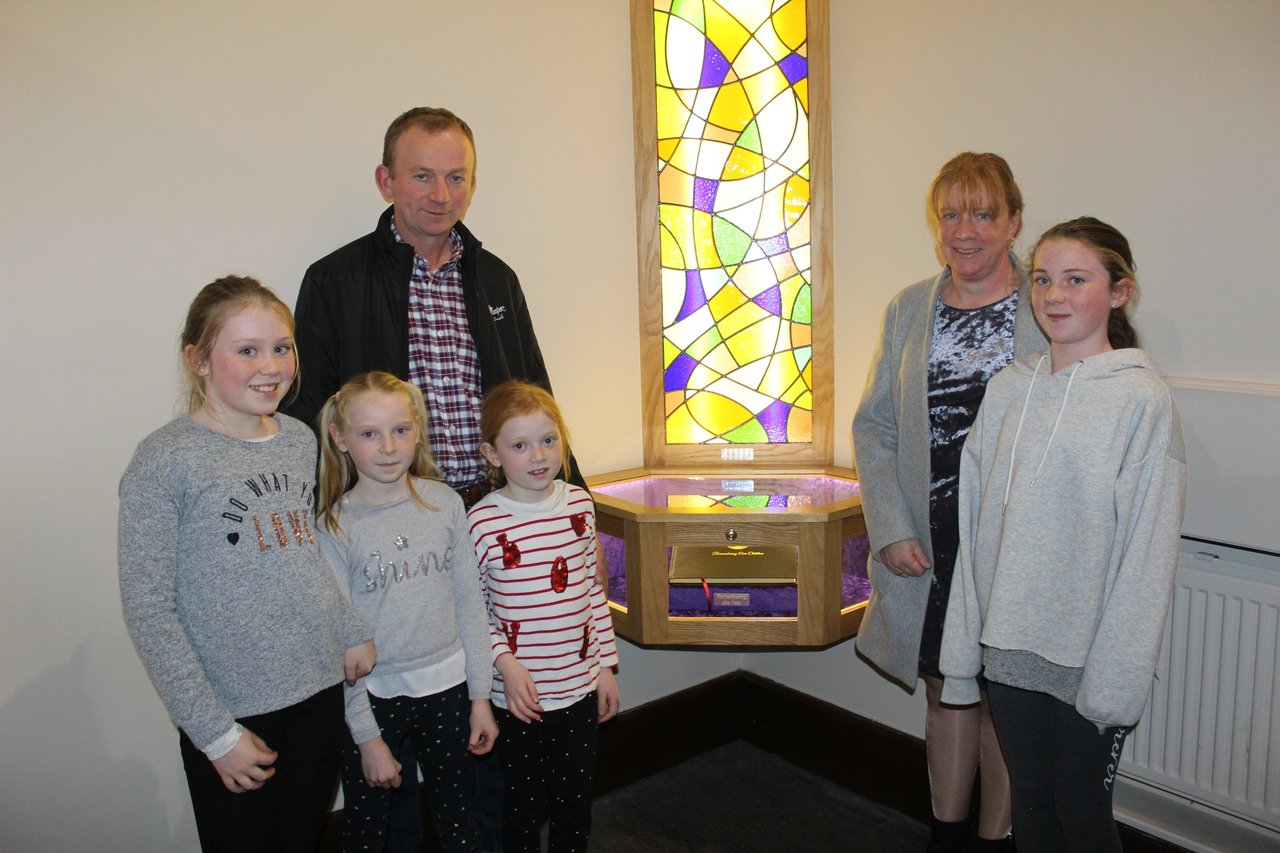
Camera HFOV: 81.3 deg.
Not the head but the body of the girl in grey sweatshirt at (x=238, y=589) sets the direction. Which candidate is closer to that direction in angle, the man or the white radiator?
the white radiator

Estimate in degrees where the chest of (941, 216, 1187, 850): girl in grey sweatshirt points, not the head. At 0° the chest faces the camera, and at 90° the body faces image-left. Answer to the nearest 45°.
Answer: approximately 45°

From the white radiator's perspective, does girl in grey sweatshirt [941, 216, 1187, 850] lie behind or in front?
in front

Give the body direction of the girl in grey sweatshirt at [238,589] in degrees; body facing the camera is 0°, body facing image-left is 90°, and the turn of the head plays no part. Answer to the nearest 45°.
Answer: approximately 315°

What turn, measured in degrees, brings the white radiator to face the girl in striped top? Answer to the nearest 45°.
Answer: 0° — it already faces them
